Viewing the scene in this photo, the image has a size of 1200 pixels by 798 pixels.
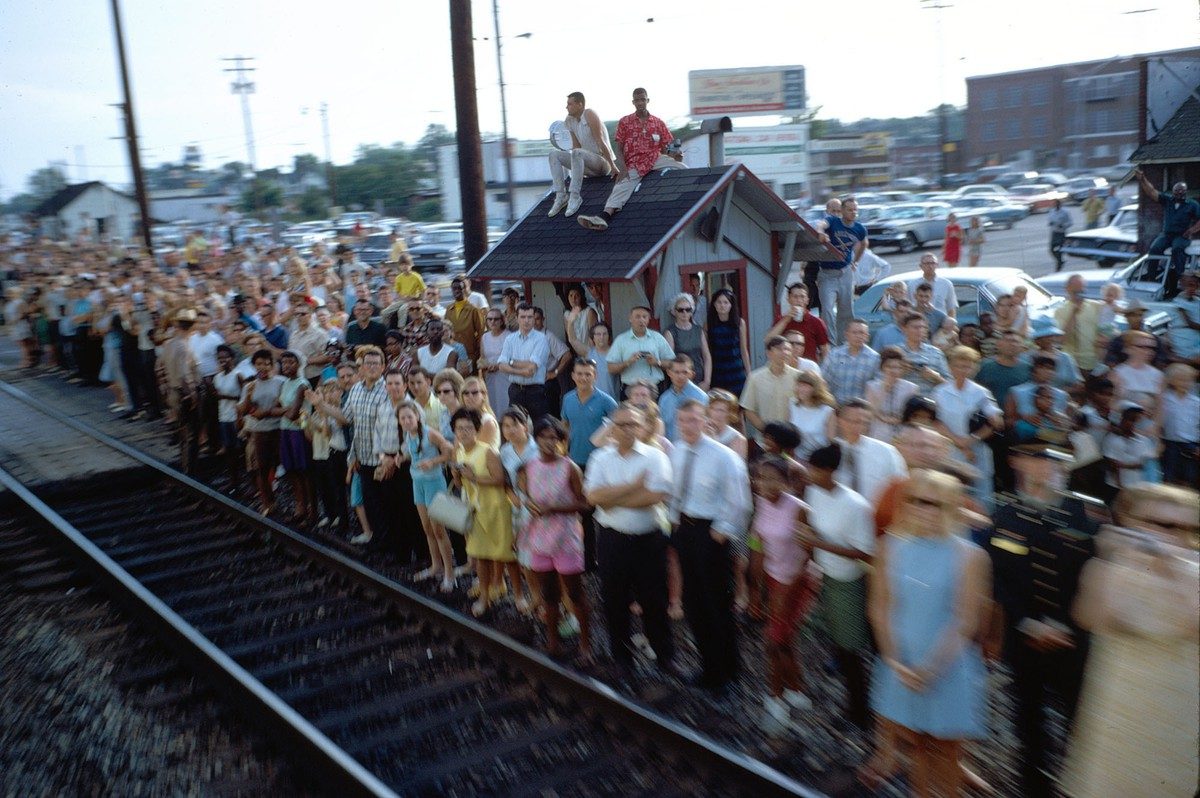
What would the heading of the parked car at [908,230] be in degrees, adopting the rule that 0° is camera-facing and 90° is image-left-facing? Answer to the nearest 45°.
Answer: approximately 45°

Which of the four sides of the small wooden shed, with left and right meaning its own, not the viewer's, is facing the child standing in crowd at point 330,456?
right

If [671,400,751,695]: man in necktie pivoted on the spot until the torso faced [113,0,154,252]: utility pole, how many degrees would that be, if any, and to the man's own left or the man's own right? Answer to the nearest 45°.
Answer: approximately 90° to the man's own right

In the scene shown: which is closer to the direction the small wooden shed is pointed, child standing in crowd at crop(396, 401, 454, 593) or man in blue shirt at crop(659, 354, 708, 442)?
the man in blue shirt

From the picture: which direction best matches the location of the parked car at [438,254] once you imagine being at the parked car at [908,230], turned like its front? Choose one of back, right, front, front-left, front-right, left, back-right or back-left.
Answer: front-right

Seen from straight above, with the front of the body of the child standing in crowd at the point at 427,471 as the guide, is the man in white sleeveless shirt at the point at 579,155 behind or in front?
behind

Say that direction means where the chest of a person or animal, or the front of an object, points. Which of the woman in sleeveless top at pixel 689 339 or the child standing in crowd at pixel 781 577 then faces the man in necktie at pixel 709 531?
the woman in sleeveless top

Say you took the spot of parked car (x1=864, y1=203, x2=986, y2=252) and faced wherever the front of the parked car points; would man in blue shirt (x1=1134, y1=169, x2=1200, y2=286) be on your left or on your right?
on your left
